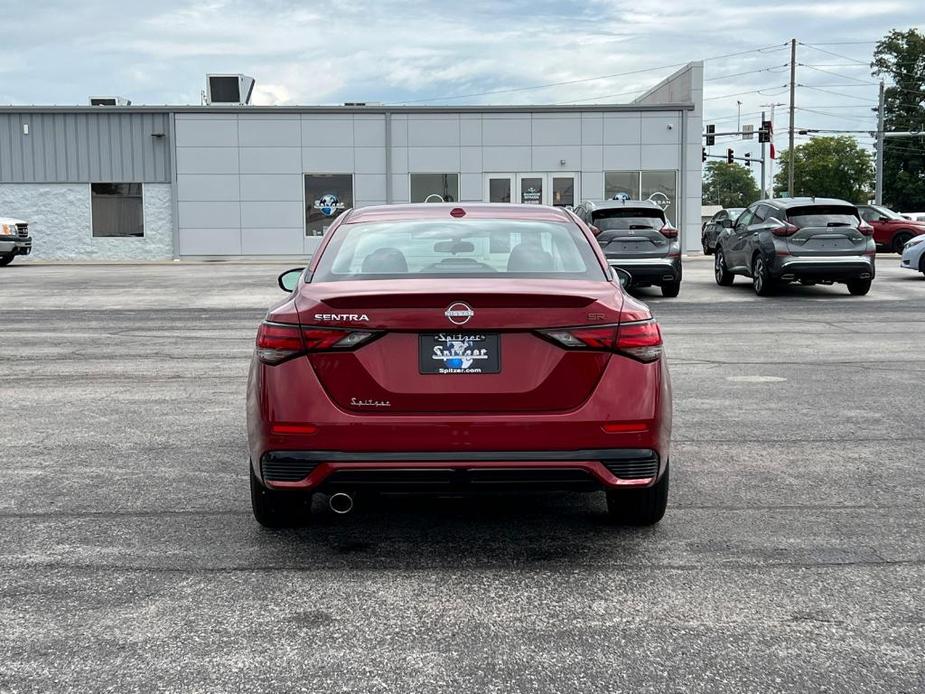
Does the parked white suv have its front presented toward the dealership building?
no

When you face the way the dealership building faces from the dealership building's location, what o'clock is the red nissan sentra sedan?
The red nissan sentra sedan is roughly at 12 o'clock from the dealership building.

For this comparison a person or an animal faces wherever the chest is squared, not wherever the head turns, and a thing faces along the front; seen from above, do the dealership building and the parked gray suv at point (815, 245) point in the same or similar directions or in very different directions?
very different directions

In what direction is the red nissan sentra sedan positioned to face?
away from the camera

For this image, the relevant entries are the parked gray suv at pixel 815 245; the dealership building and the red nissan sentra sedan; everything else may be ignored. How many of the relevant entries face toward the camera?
1

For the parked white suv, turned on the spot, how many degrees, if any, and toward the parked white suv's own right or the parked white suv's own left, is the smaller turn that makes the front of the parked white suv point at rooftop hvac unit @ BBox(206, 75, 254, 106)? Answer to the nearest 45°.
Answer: approximately 90° to the parked white suv's own left

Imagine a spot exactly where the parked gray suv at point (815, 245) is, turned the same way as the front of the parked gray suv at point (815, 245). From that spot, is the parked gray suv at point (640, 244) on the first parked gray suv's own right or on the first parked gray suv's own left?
on the first parked gray suv's own left

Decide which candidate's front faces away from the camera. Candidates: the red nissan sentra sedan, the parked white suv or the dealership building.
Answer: the red nissan sentra sedan

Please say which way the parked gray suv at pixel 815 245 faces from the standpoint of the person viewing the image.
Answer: facing away from the viewer and to the left of the viewer

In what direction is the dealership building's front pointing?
toward the camera

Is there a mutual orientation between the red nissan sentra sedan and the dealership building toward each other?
yes

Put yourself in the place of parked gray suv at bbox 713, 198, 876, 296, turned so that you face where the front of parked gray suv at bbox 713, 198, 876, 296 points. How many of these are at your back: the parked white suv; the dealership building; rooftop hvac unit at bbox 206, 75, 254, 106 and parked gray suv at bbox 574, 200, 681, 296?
0

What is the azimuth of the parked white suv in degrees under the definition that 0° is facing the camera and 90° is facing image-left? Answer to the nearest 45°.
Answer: approximately 315°

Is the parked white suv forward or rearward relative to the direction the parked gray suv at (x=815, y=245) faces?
forward

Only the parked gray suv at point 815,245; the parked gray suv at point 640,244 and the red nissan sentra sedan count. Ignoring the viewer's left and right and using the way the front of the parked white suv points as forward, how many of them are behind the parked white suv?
0
